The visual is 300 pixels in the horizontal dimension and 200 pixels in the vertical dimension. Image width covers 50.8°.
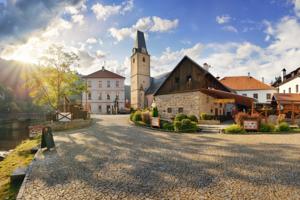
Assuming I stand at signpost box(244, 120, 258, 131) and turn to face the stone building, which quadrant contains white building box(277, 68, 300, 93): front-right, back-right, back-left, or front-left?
front-right

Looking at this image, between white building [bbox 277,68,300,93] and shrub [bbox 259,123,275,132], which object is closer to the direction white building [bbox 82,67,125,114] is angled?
the shrub

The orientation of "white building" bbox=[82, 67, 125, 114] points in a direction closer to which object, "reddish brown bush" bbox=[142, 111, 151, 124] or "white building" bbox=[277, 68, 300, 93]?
the reddish brown bush

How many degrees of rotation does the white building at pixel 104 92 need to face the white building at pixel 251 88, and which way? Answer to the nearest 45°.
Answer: approximately 45° to its left

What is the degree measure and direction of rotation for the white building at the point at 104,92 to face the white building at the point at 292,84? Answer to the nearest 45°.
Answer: approximately 45° to its left

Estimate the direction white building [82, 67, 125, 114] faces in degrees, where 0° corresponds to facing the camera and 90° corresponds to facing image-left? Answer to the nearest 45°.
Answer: approximately 0°

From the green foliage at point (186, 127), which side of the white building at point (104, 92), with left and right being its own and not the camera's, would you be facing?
front

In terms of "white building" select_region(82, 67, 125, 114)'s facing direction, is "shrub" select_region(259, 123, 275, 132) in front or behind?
in front

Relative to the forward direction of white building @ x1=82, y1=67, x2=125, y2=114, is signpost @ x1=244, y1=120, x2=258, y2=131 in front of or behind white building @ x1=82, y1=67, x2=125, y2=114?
in front
